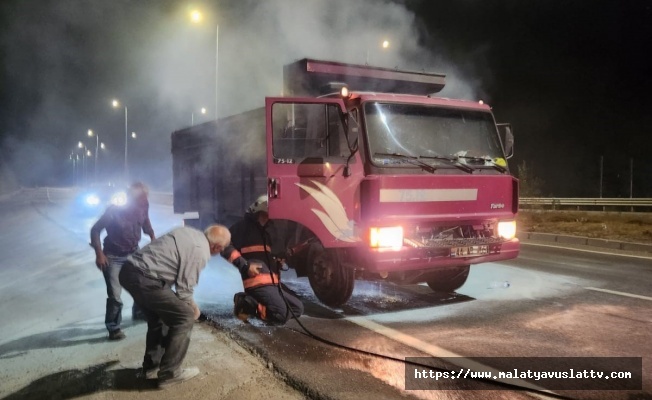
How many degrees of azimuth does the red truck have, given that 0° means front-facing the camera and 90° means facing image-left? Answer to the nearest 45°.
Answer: approximately 315°

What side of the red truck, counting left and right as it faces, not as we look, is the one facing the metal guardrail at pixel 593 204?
left

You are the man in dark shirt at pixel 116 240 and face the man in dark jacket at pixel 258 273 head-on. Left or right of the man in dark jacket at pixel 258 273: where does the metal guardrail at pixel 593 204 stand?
left

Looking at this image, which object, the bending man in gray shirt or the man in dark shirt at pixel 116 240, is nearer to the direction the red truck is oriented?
the bending man in gray shirt

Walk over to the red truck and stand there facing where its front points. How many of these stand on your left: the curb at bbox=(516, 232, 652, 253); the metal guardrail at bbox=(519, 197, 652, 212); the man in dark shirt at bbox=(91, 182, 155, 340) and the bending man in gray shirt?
2

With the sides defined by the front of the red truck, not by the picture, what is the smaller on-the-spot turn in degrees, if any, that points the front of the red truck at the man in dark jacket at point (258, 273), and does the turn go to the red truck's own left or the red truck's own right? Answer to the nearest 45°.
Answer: approximately 90° to the red truck's own right

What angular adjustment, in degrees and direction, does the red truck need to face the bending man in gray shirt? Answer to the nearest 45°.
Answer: approximately 90° to its right

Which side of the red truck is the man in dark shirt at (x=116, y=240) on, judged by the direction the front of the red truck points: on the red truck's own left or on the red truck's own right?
on the red truck's own right
